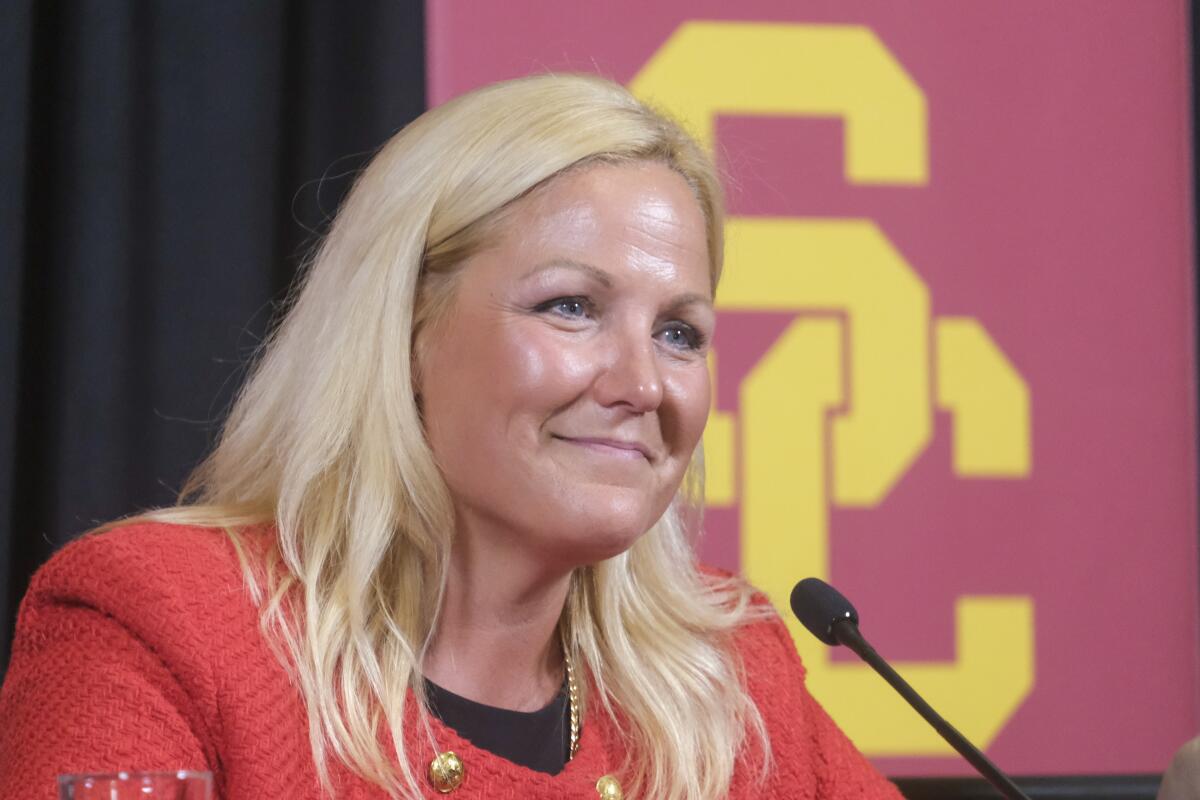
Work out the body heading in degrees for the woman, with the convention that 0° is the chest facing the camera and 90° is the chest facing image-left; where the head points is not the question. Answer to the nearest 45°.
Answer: approximately 315°

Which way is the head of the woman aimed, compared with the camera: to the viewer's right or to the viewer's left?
to the viewer's right

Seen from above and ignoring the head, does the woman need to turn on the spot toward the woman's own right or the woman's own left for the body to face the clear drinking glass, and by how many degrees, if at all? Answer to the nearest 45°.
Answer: approximately 45° to the woman's own right
